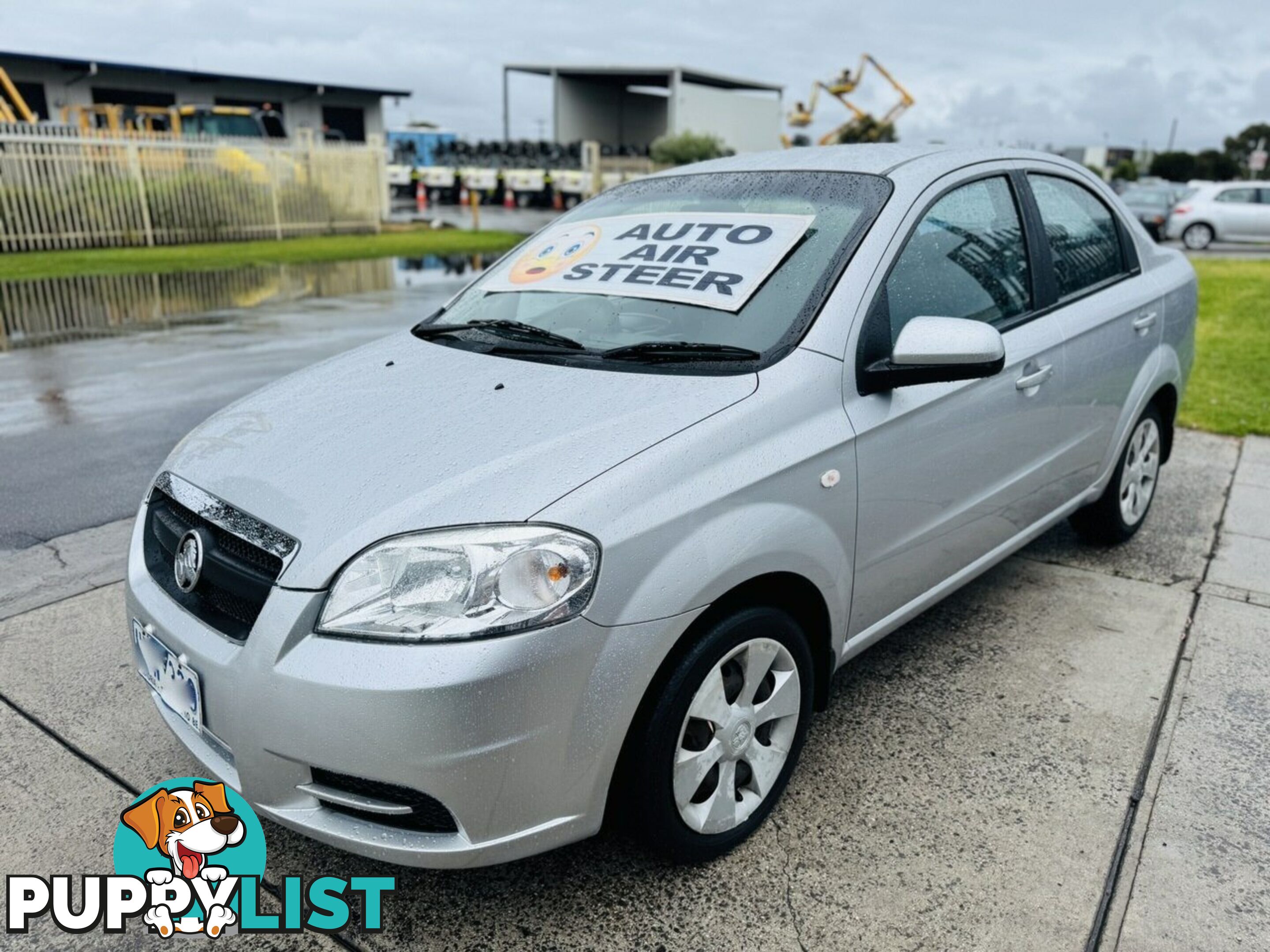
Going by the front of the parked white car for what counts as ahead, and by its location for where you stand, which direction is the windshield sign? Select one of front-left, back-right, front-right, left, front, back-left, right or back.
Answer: right

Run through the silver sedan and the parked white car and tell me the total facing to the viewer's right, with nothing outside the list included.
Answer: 1

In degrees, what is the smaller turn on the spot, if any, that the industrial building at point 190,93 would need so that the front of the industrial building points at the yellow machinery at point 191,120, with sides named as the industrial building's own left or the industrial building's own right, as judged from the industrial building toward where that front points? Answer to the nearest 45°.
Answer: approximately 45° to the industrial building's own right

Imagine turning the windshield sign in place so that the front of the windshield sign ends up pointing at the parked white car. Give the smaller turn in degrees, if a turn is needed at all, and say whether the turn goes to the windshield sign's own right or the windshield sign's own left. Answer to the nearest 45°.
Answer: approximately 180°

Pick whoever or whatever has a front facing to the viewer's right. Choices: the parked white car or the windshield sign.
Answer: the parked white car

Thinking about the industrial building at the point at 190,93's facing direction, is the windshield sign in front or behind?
in front

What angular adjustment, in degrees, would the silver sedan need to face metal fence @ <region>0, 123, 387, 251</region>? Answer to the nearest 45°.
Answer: approximately 90° to its right

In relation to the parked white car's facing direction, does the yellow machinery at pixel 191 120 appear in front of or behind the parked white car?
behind

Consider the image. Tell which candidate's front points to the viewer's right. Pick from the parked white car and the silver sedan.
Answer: the parked white car

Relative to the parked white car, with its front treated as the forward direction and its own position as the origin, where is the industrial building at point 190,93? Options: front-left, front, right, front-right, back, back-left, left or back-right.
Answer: back

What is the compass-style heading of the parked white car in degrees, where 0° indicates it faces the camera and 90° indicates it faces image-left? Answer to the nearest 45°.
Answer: approximately 270°

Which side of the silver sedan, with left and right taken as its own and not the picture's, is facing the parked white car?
back
